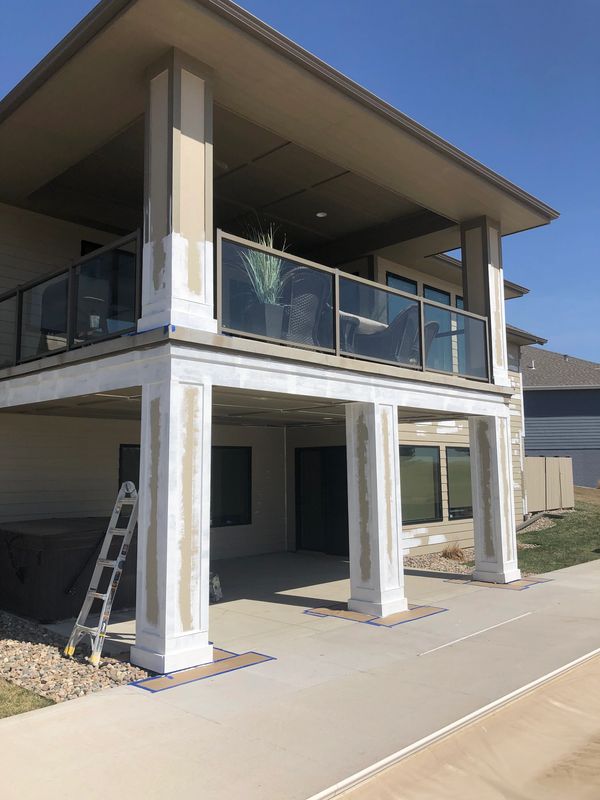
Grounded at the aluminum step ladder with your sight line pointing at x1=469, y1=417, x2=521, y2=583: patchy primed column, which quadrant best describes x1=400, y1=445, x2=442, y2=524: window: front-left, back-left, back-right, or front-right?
front-left

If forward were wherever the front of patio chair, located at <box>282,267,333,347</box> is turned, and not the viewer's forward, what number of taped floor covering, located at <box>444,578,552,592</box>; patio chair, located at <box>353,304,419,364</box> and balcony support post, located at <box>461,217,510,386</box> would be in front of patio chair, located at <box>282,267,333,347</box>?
3

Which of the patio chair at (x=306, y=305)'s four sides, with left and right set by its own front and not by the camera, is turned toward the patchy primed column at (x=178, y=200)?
back

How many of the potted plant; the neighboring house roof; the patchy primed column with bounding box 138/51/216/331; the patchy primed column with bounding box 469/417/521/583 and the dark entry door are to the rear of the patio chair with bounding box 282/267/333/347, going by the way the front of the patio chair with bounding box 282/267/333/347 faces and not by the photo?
2

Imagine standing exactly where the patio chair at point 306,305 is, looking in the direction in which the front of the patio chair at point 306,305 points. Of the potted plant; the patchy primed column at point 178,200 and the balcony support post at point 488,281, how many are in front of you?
1

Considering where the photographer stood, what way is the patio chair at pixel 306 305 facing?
facing away from the viewer and to the right of the viewer

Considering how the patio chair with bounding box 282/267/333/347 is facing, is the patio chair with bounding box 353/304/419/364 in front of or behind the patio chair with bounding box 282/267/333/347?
in front

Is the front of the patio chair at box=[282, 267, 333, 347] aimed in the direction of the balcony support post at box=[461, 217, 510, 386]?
yes

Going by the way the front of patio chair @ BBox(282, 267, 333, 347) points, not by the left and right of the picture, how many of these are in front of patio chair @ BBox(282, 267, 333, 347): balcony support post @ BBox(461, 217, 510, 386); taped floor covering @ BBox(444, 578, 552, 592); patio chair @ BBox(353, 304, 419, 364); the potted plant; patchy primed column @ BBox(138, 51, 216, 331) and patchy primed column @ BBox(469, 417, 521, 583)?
4

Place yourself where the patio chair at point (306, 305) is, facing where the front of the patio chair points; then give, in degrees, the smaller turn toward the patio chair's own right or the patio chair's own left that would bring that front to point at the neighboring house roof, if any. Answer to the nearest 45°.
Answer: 0° — it already faces it

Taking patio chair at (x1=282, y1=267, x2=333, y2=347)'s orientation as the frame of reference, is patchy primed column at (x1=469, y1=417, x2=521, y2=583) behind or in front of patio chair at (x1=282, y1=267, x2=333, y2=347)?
in front
